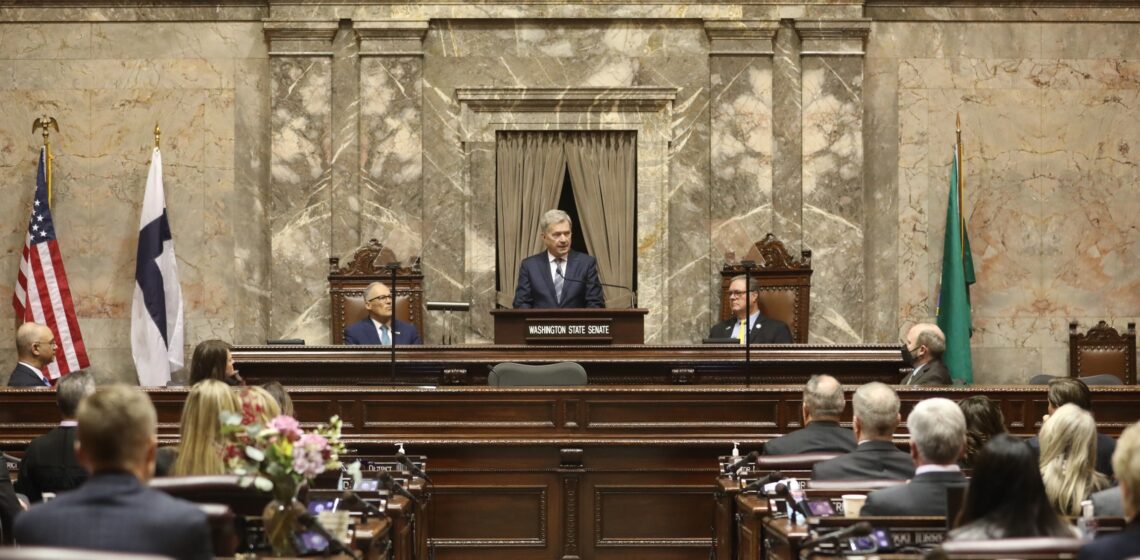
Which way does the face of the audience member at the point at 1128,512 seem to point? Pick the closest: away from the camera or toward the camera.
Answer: away from the camera

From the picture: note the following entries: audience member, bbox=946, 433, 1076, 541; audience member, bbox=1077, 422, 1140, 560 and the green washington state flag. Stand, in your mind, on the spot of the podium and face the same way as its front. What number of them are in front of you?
2

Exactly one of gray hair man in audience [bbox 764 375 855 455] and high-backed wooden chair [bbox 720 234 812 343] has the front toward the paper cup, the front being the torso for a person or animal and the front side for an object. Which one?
the high-backed wooden chair

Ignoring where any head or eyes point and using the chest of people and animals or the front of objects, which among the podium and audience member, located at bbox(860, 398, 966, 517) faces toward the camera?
the podium

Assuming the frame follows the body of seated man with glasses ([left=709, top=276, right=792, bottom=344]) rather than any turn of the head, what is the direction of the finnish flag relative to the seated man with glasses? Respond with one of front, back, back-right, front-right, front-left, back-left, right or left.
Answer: front-right

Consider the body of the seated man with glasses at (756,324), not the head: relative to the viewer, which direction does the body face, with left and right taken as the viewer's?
facing the viewer and to the left of the viewer

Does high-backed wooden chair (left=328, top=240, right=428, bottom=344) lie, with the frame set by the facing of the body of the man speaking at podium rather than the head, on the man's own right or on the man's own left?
on the man's own right

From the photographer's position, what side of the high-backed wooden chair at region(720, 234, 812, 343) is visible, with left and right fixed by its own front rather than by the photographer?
front

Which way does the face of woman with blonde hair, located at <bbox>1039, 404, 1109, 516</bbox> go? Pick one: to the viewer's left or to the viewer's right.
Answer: to the viewer's left

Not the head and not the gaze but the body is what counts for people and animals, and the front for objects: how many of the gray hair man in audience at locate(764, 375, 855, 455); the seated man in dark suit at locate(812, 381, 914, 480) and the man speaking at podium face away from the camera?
2

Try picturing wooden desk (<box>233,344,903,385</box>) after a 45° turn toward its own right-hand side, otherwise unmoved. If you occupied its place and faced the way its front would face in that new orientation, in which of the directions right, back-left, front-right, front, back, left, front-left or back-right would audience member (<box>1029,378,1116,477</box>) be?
left

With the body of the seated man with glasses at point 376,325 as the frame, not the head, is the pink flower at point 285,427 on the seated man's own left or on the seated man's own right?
on the seated man's own right

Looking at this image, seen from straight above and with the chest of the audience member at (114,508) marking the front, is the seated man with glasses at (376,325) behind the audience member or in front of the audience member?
in front

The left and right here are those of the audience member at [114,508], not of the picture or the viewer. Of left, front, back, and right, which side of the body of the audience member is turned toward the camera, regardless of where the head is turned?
back

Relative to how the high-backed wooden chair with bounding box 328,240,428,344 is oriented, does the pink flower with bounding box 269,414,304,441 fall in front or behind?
in front

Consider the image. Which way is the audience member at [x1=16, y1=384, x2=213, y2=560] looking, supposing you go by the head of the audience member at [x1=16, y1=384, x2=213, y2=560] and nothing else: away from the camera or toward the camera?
away from the camera

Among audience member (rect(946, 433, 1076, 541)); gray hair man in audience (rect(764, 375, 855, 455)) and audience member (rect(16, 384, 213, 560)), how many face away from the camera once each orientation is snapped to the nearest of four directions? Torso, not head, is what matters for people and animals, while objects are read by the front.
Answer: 3
